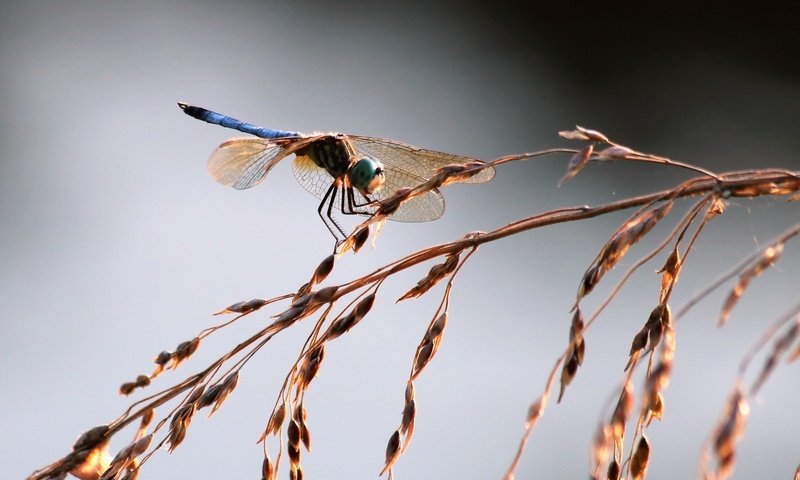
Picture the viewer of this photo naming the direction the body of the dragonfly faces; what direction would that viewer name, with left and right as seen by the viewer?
facing the viewer and to the right of the viewer
